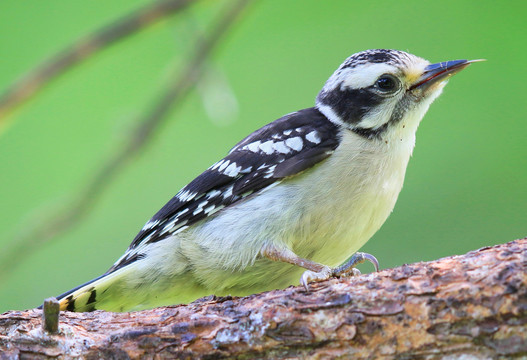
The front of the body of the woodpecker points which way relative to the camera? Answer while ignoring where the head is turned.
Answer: to the viewer's right

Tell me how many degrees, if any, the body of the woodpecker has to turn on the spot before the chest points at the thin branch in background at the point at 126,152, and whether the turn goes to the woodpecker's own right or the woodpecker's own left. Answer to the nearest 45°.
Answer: approximately 90° to the woodpecker's own left
